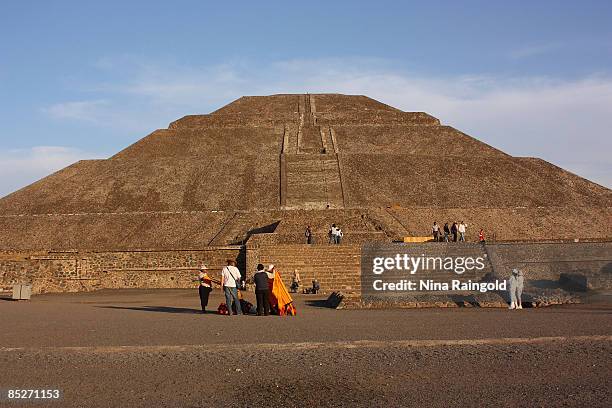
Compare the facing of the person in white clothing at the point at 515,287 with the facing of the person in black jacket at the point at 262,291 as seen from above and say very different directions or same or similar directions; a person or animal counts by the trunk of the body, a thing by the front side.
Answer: very different directions

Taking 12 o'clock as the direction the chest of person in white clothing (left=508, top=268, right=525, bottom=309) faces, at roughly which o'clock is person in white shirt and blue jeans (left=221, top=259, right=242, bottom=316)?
person in white shirt and blue jeans (left=221, top=259, right=242, bottom=316) is roughly at 2 o'clock from person in white clothing (left=508, top=268, right=525, bottom=309).

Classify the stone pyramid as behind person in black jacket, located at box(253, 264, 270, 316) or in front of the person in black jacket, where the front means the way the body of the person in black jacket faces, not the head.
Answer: in front

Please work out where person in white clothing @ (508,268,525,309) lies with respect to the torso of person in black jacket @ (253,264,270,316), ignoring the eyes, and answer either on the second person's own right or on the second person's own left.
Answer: on the second person's own right

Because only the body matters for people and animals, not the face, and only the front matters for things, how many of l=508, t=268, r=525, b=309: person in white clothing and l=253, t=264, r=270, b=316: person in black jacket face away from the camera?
1

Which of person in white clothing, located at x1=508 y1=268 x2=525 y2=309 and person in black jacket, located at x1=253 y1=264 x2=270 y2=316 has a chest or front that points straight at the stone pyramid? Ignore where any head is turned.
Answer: the person in black jacket

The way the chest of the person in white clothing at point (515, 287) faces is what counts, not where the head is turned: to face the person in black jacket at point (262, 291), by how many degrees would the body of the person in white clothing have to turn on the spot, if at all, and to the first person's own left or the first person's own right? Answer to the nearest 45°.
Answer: approximately 45° to the first person's own right

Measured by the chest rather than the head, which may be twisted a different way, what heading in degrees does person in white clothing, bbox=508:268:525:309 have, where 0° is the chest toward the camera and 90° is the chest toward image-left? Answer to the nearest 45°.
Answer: approximately 0°

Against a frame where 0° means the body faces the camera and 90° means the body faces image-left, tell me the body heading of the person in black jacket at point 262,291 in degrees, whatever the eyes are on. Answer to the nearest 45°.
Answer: approximately 180°

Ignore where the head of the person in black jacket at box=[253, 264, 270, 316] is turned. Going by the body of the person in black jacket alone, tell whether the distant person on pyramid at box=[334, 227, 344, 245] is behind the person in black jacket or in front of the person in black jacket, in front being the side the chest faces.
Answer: in front

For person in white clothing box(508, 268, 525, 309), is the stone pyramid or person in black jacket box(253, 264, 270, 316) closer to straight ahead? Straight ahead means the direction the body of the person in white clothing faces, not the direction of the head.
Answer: the person in black jacket

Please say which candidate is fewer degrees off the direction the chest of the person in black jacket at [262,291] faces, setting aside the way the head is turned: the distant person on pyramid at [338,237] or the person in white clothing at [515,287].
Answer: the distant person on pyramid

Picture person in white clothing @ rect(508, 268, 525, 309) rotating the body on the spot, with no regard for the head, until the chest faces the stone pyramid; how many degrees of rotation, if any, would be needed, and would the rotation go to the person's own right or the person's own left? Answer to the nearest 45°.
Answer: approximately 135° to the person's own right
